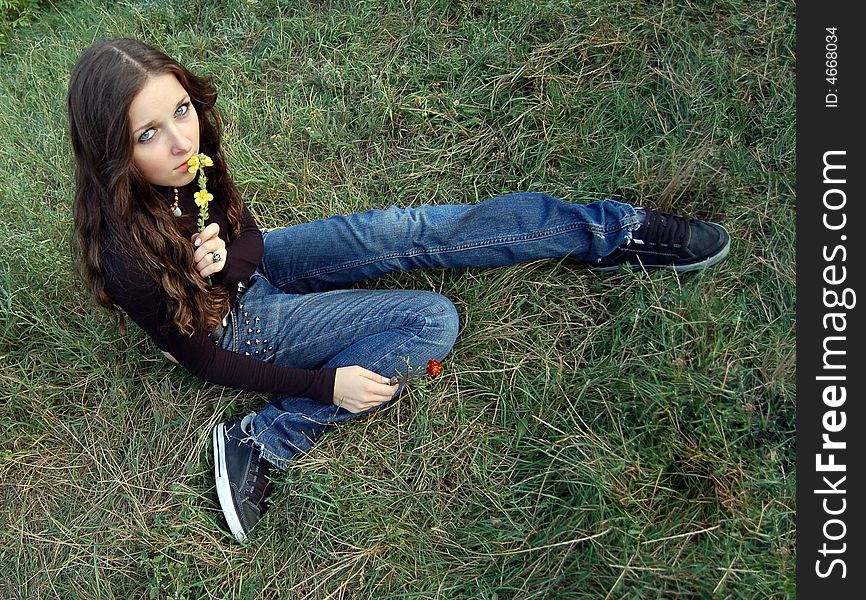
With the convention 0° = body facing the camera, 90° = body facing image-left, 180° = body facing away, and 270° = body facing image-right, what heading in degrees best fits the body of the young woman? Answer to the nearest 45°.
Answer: approximately 270°
